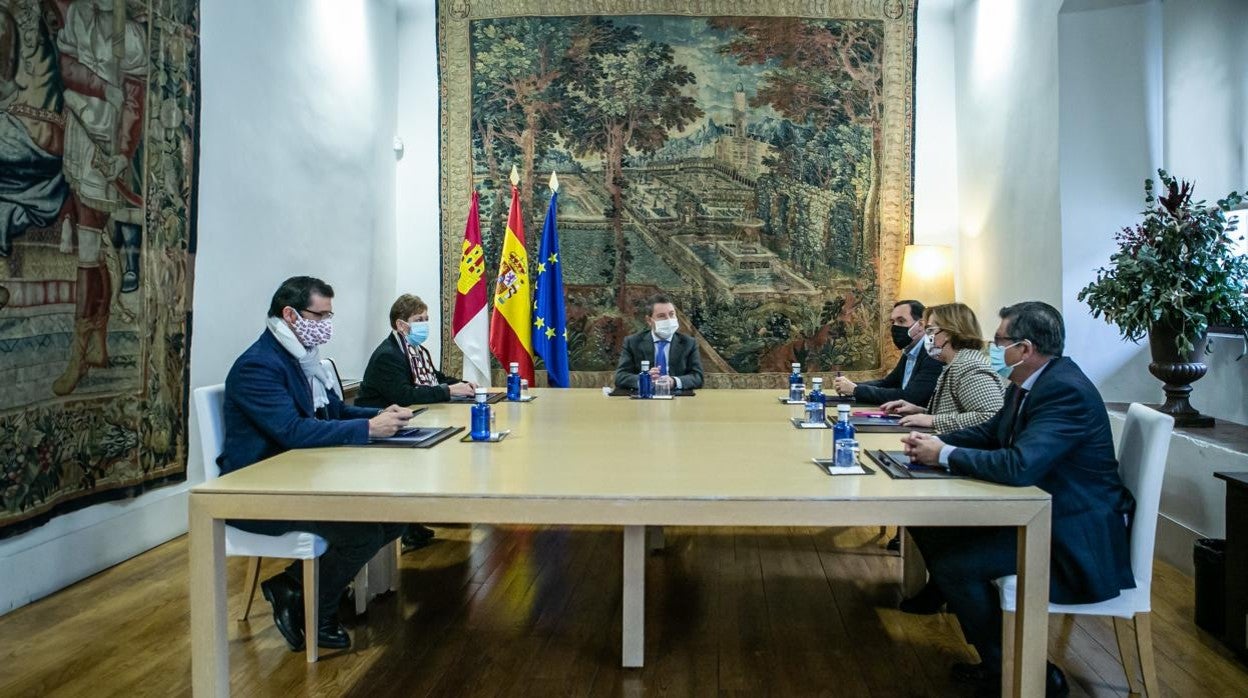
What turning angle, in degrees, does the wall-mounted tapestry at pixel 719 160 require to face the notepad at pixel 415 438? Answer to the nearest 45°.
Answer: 0° — it already faces it

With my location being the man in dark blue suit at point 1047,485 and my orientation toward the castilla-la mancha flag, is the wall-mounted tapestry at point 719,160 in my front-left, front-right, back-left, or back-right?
front-right

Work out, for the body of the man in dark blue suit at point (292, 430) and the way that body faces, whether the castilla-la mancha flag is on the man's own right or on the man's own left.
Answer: on the man's own left

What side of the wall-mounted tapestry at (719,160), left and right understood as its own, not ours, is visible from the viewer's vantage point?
front

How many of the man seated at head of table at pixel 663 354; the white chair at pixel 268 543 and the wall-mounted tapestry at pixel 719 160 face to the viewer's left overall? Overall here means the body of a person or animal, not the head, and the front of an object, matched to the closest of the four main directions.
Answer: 0

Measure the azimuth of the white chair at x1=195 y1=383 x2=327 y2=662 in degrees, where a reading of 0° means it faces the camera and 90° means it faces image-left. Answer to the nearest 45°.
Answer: approximately 270°

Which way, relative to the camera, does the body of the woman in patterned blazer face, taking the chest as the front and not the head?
to the viewer's left

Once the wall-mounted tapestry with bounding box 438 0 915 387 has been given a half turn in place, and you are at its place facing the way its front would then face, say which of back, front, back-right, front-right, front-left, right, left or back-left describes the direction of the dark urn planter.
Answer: back-right

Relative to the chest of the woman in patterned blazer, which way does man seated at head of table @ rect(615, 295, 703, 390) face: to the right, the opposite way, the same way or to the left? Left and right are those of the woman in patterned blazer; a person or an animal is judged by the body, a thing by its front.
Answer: to the left

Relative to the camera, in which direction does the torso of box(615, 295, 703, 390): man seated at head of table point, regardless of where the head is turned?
toward the camera

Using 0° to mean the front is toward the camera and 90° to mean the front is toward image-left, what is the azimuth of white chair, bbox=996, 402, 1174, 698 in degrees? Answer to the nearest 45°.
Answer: approximately 90°

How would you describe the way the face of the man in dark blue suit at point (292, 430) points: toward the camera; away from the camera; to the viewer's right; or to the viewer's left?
to the viewer's right

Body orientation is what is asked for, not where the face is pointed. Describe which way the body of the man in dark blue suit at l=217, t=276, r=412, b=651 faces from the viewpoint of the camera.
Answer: to the viewer's right

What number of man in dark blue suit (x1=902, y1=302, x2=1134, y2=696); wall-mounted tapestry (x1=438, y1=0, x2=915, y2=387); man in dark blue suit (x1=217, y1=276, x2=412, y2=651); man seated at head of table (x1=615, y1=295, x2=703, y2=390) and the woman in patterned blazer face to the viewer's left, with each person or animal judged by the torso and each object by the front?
2

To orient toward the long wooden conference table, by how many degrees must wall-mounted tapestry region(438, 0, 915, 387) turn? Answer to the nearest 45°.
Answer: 0° — it already faces it

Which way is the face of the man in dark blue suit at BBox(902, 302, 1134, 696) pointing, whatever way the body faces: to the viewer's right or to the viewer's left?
to the viewer's left

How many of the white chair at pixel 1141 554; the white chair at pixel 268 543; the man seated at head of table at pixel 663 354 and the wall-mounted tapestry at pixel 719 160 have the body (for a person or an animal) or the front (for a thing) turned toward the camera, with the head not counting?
2
